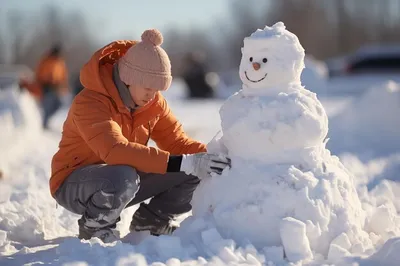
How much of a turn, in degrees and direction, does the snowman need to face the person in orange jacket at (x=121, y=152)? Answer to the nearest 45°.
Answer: approximately 45° to its right

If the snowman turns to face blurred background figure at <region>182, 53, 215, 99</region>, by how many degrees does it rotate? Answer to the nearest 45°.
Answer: approximately 135° to its right

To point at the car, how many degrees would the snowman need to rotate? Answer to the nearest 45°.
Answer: approximately 135° to its right

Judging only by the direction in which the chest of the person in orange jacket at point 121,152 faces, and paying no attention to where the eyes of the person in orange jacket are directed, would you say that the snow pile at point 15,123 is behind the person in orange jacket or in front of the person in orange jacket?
behind

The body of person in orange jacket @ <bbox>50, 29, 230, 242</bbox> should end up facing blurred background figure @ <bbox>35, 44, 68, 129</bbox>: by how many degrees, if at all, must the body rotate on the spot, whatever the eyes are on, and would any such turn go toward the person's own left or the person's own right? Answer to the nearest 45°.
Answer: approximately 135° to the person's own left

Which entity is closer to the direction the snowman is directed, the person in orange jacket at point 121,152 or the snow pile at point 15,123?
the person in orange jacket

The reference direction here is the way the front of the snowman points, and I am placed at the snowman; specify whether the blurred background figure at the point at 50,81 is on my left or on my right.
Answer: on my right

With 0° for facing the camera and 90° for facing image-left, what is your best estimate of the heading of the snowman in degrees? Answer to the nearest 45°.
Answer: approximately 45°

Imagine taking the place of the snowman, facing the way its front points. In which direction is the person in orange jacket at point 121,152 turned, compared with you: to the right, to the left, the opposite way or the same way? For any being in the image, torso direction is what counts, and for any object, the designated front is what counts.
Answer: to the left

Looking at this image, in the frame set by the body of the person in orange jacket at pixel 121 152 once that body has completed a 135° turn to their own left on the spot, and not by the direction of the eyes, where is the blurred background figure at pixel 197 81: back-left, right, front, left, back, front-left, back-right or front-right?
front

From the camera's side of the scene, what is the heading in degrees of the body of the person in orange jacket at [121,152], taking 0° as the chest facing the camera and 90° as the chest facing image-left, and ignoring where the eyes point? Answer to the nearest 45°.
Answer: approximately 315°

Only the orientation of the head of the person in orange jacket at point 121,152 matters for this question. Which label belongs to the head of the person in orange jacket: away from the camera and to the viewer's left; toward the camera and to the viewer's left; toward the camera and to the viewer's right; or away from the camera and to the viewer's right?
toward the camera and to the viewer's right

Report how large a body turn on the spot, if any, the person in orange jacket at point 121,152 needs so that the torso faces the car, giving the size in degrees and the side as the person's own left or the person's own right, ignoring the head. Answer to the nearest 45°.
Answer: approximately 90° to the person's own left
